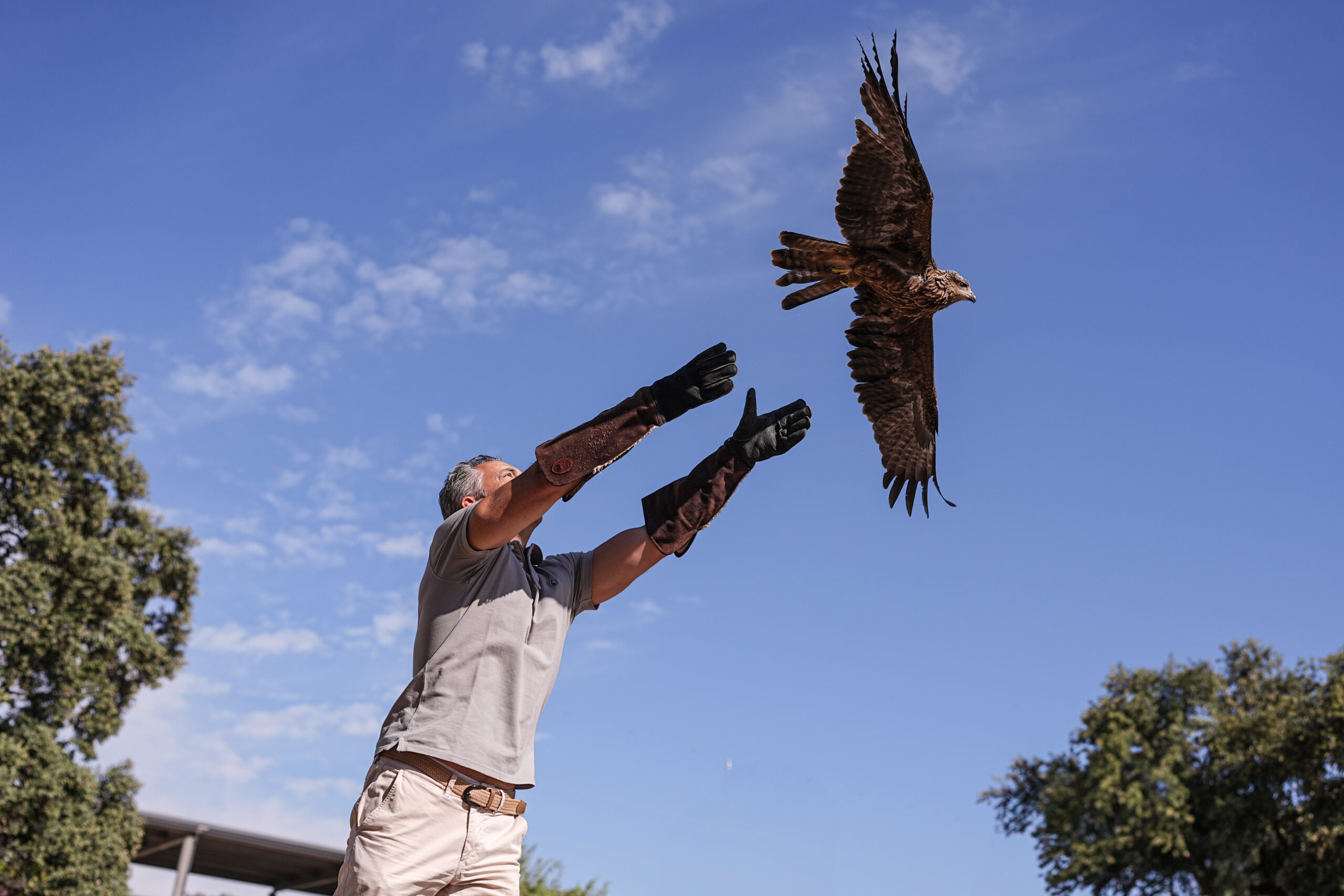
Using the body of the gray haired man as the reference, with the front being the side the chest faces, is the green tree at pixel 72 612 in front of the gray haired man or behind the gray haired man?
behind

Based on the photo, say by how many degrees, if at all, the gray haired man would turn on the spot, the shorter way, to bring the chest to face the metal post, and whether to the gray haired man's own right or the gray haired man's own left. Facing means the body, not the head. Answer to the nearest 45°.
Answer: approximately 135° to the gray haired man's own left

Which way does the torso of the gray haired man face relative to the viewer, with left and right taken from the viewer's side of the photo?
facing the viewer and to the right of the viewer

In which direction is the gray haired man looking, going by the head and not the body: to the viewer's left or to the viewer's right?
to the viewer's right

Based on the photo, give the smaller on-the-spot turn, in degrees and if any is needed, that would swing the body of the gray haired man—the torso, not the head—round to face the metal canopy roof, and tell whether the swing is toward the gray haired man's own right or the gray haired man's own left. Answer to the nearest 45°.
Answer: approximately 135° to the gray haired man's own left

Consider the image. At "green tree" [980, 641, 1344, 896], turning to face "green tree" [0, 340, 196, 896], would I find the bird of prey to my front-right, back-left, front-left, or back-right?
front-left

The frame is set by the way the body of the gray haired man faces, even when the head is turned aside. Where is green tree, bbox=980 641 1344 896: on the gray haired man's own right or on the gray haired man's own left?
on the gray haired man's own left
